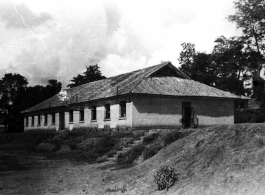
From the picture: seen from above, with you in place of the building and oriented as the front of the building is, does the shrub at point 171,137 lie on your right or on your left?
on your left

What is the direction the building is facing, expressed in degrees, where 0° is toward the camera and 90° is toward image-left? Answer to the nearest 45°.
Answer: approximately 45°

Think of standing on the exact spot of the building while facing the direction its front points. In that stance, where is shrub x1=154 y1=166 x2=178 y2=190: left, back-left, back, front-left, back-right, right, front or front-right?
front-left

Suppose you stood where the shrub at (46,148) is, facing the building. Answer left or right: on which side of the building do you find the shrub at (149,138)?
right

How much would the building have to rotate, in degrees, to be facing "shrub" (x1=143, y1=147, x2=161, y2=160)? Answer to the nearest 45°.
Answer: approximately 45° to its left

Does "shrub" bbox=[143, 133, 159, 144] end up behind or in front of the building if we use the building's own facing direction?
in front
